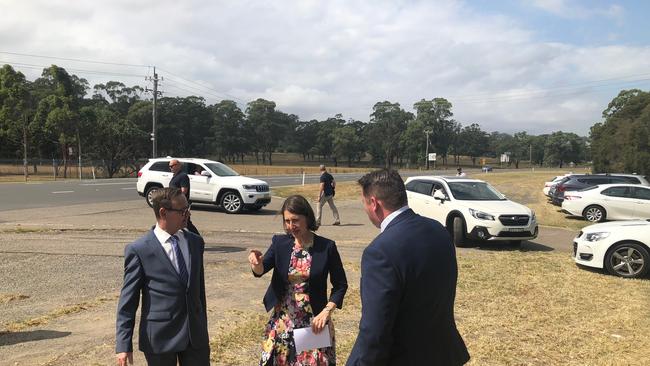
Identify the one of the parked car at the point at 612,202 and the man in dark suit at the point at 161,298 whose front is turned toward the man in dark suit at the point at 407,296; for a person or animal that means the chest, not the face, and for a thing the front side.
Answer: the man in dark suit at the point at 161,298

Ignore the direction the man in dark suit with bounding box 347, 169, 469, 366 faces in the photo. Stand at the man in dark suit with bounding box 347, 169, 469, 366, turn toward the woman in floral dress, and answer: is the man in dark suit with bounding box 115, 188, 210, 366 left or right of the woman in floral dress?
left

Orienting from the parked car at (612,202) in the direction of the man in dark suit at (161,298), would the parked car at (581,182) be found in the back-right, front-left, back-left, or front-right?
back-right

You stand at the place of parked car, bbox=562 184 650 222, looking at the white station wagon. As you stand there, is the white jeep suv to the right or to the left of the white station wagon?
right

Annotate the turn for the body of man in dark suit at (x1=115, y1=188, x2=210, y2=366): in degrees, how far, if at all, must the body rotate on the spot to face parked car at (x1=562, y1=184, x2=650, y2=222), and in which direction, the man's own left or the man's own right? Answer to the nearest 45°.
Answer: approximately 90° to the man's own left

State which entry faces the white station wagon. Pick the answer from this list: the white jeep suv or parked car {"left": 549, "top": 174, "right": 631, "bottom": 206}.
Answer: the white jeep suv

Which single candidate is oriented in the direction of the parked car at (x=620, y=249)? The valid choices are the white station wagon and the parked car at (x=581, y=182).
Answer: the white station wagon

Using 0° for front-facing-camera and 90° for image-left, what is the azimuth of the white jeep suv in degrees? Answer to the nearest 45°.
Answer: approximately 315°

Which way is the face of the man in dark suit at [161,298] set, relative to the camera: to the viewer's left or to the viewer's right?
to the viewer's right

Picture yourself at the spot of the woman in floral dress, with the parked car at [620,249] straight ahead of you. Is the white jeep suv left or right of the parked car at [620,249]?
left

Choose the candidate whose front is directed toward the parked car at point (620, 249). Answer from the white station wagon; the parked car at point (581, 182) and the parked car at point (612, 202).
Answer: the white station wagon
